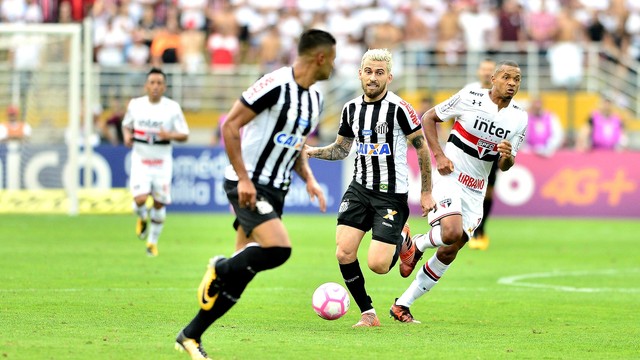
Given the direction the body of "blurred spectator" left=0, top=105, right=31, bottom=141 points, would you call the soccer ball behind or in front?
in front

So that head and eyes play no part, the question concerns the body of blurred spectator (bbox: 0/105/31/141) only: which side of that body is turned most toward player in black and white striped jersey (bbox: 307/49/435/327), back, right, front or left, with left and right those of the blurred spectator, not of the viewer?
front

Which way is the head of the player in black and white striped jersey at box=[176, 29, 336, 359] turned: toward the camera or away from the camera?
away from the camera

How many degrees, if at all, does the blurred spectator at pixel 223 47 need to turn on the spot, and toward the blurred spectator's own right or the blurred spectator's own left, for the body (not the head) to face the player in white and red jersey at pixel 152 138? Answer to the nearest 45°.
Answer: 0° — they already face them

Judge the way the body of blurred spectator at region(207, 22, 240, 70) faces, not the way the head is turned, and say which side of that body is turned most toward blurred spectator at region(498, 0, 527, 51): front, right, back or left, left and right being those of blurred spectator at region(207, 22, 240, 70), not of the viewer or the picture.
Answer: left

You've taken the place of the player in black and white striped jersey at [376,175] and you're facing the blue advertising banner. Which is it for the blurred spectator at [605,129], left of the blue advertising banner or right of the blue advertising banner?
right

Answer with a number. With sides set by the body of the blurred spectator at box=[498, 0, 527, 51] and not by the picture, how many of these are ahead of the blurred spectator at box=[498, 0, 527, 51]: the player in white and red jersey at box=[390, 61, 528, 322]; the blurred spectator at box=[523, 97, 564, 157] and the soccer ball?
3

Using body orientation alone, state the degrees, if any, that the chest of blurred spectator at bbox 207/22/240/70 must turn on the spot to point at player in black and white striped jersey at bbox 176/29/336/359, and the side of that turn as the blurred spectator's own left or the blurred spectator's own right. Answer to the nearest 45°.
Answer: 0° — they already face them

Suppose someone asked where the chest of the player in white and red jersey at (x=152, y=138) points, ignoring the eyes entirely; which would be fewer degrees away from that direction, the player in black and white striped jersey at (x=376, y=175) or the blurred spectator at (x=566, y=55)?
the player in black and white striped jersey

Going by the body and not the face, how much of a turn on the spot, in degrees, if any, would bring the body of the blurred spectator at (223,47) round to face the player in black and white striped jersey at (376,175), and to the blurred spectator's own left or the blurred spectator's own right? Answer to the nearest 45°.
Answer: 0° — they already face them

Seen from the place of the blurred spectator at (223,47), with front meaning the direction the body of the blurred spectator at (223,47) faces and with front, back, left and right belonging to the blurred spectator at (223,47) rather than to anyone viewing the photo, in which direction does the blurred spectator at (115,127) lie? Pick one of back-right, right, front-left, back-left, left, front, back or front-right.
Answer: front-right
